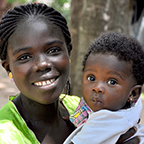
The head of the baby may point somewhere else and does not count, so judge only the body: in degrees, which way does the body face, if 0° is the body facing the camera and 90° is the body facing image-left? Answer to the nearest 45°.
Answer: approximately 45°

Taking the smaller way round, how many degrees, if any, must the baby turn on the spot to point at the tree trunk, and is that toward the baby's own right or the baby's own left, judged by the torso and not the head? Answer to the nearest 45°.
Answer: approximately 135° to the baby's own right
